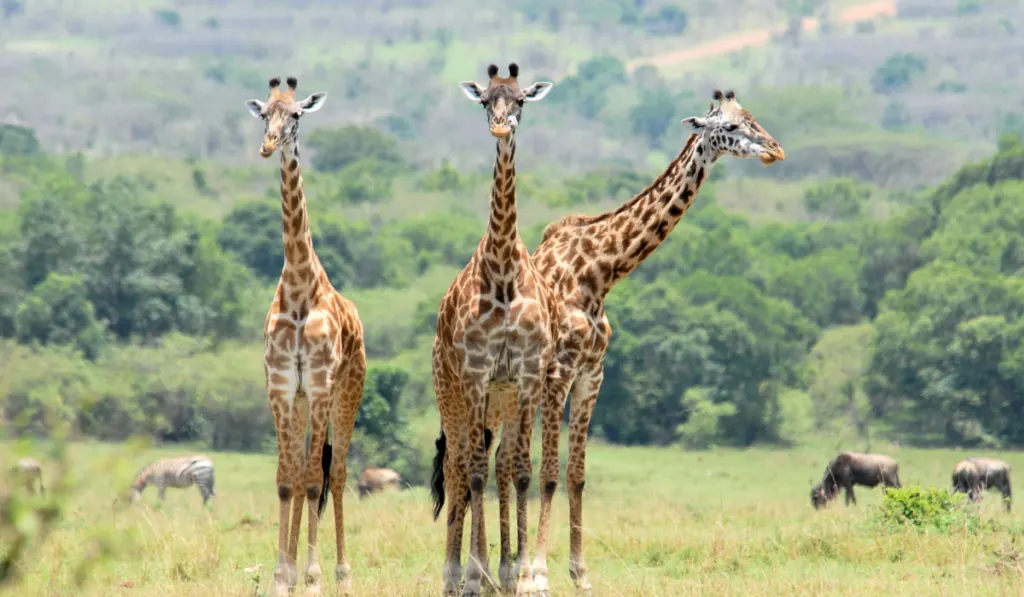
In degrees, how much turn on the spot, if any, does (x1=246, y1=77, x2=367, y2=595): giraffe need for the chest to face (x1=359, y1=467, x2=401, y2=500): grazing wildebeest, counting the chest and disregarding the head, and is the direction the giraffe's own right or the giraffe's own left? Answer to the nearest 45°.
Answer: approximately 180°

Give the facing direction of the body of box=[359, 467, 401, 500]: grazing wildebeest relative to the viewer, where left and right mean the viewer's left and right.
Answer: facing to the left of the viewer

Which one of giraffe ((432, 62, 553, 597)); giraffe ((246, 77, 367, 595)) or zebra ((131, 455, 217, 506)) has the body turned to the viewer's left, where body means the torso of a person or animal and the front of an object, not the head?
the zebra

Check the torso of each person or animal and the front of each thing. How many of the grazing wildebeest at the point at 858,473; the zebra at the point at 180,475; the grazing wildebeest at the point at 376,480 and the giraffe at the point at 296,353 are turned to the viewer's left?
3

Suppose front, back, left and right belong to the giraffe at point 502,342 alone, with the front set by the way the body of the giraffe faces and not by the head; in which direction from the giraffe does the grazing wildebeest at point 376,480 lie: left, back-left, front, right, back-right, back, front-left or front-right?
back

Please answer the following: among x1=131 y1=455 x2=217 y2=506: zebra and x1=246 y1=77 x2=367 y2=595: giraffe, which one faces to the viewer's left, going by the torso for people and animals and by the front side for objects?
the zebra

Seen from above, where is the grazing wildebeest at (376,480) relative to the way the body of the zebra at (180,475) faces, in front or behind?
behind

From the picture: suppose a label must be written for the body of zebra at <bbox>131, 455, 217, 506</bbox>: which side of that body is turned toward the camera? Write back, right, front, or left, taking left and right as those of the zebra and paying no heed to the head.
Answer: left

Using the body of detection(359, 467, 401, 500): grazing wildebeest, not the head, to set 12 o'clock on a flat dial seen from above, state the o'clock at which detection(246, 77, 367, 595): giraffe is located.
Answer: The giraffe is roughly at 9 o'clock from the grazing wildebeest.
